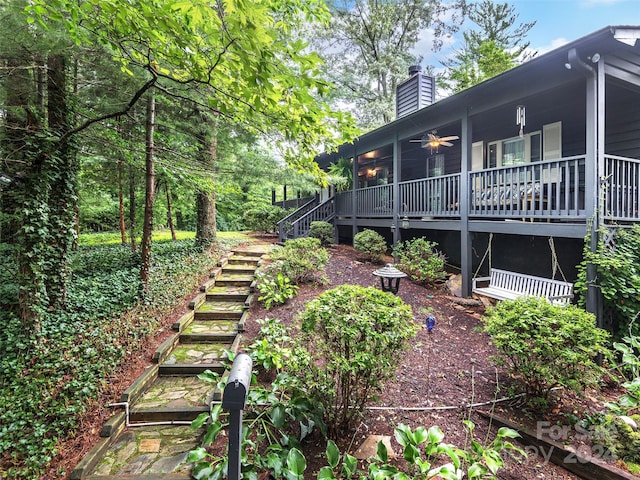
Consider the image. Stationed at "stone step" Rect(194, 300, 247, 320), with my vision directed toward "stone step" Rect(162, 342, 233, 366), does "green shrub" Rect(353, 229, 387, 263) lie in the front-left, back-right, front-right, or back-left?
back-left

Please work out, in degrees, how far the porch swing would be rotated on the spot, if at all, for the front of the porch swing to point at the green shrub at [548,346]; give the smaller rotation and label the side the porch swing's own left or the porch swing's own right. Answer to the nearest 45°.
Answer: approximately 45° to the porch swing's own left

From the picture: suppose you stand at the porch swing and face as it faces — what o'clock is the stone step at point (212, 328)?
The stone step is roughly at 12 o'clock from the porch swing.

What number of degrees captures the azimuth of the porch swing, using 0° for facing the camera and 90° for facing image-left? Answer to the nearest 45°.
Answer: approximately 45°

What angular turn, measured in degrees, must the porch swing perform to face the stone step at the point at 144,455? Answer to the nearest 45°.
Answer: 0° — it already faces it

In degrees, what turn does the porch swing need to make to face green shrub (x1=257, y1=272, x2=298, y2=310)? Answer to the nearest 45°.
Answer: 0° — it already faces it

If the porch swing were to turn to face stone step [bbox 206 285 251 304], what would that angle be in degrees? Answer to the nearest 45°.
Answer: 0° — it already faces it

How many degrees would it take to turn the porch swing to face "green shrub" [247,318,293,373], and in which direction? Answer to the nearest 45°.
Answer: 0° — it already faces it

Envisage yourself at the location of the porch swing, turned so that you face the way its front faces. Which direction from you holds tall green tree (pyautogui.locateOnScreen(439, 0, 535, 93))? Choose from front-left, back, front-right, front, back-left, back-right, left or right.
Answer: back-right

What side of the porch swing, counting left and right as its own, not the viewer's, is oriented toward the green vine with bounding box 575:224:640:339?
left
